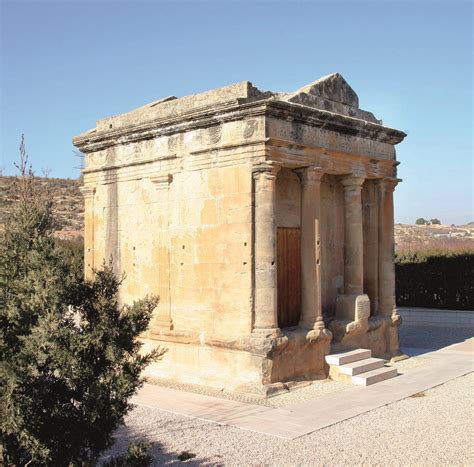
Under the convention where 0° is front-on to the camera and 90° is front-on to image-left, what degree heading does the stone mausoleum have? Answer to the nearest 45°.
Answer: approximately 315°

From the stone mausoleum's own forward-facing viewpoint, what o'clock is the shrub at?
The shrub is roughly at 2 o'clock from the stone mausoleum.

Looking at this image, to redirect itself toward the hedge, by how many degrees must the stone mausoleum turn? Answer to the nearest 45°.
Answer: approximately 90° to its left

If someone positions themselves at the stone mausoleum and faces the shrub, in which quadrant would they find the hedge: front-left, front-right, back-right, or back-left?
back-left
